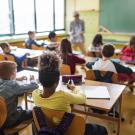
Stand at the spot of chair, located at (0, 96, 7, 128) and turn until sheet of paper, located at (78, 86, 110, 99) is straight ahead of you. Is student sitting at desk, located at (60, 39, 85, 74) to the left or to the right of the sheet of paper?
left

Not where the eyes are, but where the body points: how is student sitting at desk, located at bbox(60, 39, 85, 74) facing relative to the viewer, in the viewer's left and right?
facing away from the viewer and to the right of the viewer

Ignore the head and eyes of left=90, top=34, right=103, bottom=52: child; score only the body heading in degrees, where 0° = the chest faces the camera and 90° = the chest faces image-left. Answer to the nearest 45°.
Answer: approximately 180°

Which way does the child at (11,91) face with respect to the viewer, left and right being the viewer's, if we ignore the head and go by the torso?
facing away from the viewer and to the right of the viewer

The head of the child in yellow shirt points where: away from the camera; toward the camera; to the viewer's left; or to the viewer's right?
away from the camera

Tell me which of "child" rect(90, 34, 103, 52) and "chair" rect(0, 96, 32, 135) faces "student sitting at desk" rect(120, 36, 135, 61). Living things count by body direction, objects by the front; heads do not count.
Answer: the chair

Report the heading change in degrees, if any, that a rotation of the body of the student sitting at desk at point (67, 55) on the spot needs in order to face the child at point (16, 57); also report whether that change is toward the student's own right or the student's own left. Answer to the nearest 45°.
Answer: approximately 90° to the student's own left

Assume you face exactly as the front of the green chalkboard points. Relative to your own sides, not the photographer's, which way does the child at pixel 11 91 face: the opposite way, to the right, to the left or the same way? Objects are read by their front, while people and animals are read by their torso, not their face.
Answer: the opposite way

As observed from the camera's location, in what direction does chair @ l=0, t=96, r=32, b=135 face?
facing away from the viewer and to the right of the viewer

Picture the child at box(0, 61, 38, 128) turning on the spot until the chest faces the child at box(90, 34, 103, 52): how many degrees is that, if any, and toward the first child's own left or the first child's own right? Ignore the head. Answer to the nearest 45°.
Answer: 0° — they already face them

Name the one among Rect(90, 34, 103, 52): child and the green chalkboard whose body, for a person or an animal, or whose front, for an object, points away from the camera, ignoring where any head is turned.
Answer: the child
